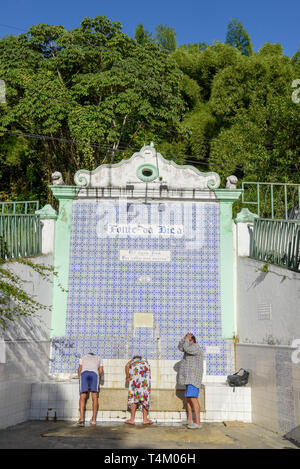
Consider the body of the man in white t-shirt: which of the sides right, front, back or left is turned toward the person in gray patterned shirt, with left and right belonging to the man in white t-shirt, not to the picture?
right

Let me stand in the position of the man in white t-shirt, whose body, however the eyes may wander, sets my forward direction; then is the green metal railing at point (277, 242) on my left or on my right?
on my right

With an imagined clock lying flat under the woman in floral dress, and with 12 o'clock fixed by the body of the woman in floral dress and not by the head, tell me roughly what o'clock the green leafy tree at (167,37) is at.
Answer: The green leafy tree is roughly at 12 o'clock from the woman in floral dress.

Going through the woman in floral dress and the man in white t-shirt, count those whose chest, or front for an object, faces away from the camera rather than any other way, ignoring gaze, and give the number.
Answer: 2

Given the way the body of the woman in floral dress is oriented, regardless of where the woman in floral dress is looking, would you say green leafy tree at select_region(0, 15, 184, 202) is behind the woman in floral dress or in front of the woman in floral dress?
in front

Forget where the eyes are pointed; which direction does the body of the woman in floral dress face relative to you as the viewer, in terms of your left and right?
facing away from the viewer

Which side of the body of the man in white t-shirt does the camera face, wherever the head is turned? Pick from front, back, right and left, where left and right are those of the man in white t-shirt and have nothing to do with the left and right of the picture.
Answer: back

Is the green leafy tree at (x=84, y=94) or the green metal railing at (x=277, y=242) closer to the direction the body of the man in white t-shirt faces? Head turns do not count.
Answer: the green leafy tree

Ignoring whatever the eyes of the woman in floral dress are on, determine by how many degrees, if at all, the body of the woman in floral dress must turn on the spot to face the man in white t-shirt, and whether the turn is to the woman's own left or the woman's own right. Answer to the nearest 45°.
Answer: approximately 90° to the woman's own left

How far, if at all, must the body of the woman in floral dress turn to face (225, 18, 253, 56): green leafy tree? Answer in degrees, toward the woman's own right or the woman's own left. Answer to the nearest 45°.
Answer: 0° — they already face it
